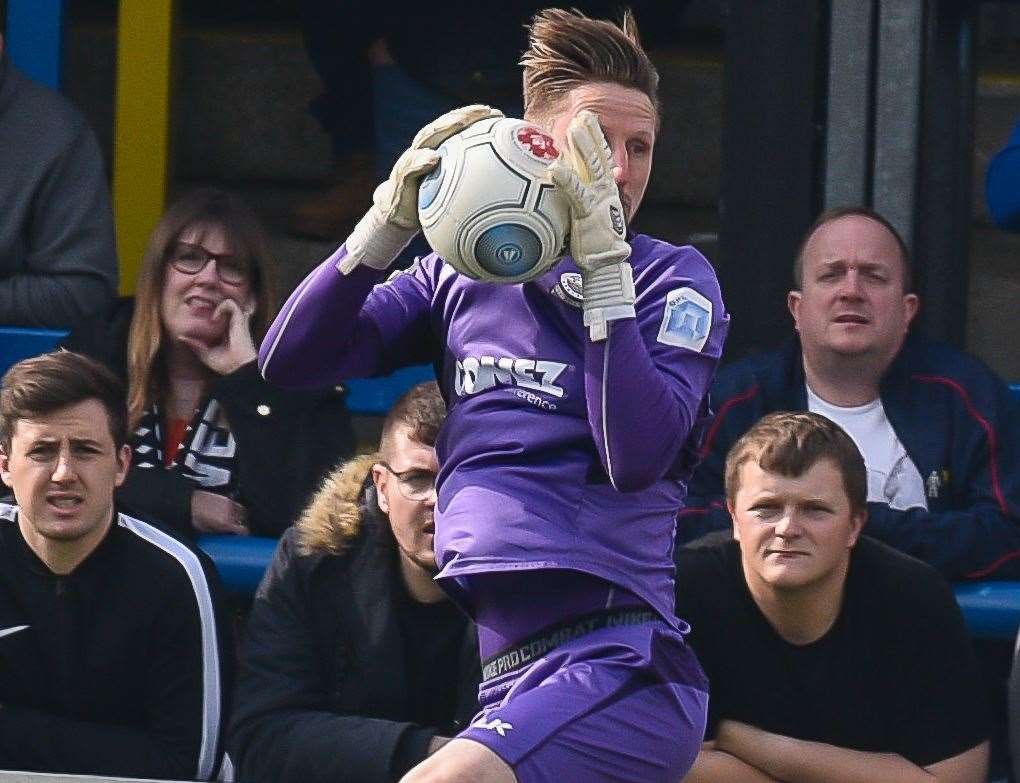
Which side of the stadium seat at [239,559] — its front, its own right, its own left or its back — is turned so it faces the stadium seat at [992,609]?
left

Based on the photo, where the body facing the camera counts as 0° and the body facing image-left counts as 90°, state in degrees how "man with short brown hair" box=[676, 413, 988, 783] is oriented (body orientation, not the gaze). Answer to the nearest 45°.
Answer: approximately 0°

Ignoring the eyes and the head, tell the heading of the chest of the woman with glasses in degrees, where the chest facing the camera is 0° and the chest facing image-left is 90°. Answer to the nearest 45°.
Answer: approximately 0°
